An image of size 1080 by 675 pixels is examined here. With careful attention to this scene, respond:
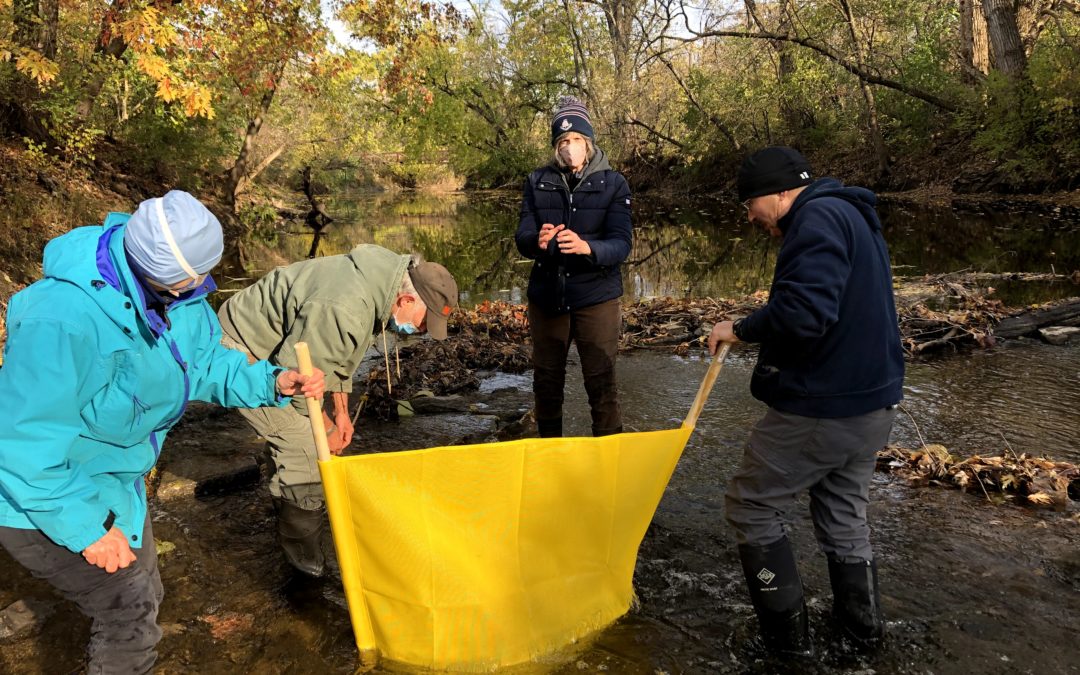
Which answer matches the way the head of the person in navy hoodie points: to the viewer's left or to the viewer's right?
to the viewer's left

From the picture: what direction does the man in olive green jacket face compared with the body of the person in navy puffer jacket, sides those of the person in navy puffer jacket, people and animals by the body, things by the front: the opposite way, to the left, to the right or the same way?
to the left

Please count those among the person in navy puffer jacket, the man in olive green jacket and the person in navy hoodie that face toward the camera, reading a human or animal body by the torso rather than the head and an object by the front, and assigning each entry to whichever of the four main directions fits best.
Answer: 1

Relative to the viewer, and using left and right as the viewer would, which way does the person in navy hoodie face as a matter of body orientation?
facing to the left of the viewer

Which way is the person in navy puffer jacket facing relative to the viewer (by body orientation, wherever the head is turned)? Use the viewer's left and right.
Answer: facing the viewer

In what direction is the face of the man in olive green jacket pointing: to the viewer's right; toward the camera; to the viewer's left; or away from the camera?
to the viewer's right

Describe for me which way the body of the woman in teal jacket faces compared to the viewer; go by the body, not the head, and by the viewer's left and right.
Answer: facing the viewer and to the right of the viewer

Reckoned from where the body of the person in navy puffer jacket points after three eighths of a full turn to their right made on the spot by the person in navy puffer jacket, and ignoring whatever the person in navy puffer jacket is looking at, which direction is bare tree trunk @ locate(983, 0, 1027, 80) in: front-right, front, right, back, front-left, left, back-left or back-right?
right

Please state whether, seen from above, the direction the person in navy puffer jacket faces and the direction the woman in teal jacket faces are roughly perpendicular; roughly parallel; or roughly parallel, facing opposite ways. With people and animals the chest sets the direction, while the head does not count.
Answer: roughly perpendicular

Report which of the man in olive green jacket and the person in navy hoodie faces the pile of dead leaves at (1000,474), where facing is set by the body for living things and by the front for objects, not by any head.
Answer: the man in olive green jacket

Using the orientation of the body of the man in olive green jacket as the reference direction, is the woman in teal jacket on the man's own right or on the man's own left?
on the man's own right

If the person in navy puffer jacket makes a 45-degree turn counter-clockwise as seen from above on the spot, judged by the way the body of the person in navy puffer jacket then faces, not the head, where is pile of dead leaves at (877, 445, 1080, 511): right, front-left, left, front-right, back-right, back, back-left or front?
front-left

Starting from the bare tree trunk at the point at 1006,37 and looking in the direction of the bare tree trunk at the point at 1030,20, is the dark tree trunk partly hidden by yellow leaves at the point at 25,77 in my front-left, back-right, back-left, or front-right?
back-left

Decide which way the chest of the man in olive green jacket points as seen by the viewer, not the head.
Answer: to the viewer's right
